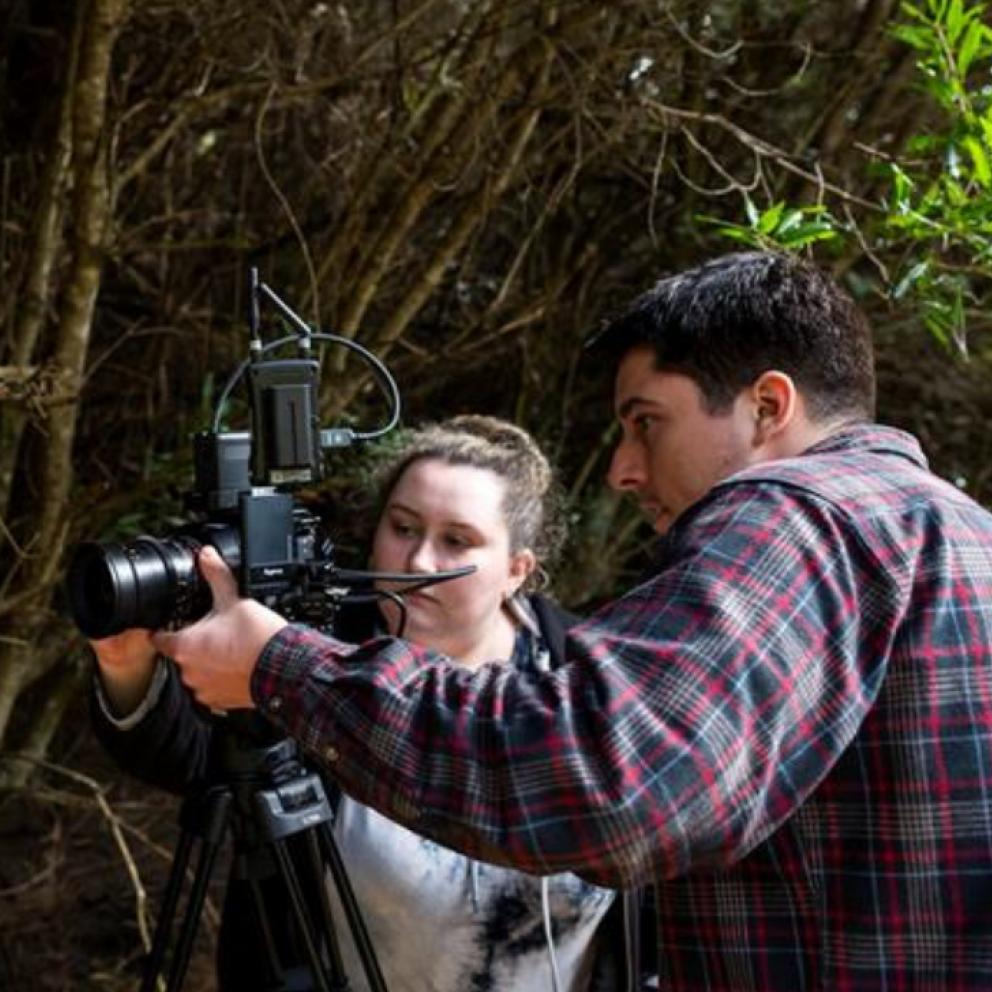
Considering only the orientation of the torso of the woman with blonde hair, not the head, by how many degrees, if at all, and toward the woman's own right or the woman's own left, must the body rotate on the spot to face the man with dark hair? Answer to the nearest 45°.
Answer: approximately 45° to the woman's own left

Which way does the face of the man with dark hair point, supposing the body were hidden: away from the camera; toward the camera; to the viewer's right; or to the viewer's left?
to the viewer's left

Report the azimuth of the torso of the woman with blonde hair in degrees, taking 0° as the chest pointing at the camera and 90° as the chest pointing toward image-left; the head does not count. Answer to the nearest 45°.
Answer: approximately 45°

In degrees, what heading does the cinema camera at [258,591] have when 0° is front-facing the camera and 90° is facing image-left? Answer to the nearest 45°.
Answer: approximately 45°

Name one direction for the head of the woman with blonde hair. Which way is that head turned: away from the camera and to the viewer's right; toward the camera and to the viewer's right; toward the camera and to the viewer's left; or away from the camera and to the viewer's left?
toward the camera and to the viewer's left
